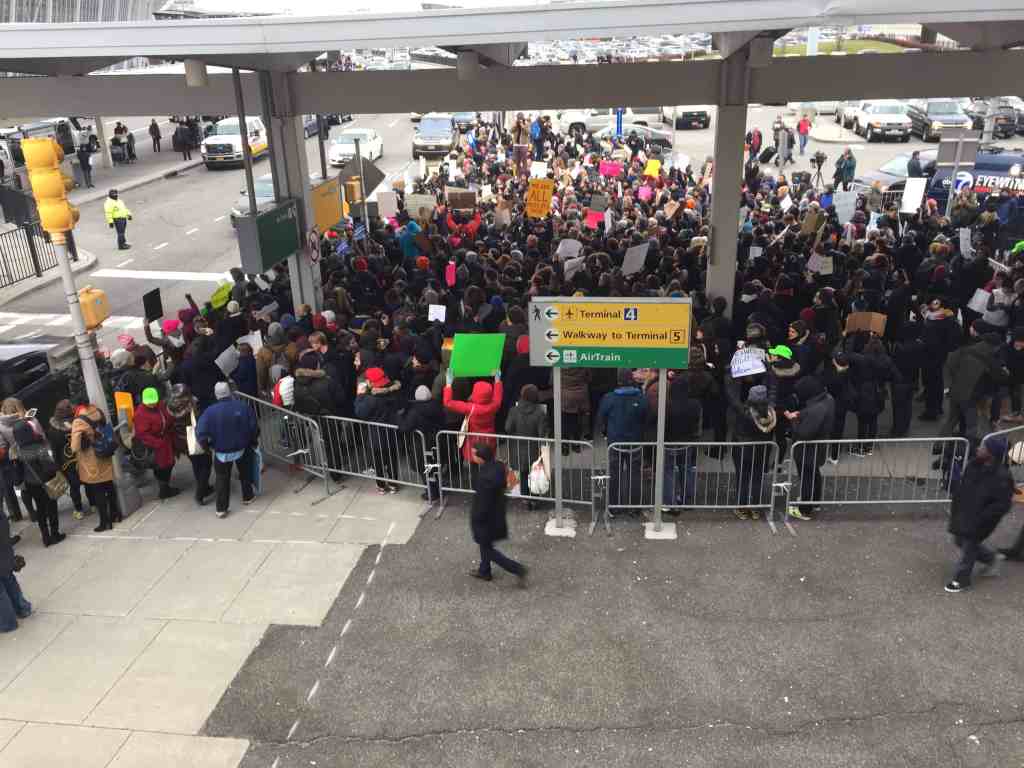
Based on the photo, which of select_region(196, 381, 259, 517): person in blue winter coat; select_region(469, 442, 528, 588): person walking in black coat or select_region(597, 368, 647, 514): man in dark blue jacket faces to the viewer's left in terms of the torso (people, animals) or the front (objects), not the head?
the person walking in black coat

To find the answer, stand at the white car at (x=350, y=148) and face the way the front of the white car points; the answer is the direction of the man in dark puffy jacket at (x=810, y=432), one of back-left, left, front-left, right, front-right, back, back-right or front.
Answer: front-left

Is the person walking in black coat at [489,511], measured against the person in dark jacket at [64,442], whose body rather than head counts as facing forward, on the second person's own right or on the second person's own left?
on the second person's own right

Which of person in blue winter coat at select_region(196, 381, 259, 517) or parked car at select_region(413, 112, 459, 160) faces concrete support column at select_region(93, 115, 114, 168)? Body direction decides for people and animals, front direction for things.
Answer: the person in blue winter coat

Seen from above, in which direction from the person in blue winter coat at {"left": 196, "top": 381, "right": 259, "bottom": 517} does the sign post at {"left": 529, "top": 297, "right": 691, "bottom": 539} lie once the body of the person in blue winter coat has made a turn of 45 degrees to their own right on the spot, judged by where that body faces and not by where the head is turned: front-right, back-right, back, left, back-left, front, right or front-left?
right

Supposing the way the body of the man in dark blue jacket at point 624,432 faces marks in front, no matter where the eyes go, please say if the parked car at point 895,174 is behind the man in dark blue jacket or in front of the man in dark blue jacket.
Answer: in front

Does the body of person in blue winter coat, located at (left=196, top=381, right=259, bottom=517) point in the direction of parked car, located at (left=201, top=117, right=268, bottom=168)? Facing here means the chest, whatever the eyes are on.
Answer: yes

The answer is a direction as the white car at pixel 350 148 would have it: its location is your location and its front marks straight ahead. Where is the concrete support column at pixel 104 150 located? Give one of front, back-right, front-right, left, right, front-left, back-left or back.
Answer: front-right

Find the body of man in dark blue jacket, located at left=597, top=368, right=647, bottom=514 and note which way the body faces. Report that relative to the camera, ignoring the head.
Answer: away from the camera

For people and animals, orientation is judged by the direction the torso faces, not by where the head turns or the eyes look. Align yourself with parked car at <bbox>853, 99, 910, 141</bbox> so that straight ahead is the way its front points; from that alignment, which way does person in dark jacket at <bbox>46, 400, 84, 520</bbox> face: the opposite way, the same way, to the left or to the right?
the opposite way

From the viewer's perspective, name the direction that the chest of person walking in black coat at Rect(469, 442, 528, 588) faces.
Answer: to the viewer's left

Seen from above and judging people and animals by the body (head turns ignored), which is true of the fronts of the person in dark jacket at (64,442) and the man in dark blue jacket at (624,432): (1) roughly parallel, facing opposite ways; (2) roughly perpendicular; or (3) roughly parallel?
roughly parallel

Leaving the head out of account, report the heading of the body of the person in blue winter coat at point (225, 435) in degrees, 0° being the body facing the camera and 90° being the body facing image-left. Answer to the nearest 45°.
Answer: approximately 180°

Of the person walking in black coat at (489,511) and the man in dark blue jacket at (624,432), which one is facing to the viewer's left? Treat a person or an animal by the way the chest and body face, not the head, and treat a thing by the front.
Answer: the person walking in black coat

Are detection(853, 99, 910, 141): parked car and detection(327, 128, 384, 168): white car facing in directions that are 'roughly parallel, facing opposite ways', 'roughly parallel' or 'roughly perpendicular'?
roughly parallel

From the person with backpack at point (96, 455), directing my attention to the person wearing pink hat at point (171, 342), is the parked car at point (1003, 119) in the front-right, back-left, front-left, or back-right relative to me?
front-right

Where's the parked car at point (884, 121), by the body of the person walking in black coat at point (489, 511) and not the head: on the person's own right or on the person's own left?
on the person's own right

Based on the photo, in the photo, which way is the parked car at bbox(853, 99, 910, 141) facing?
toward the camera
